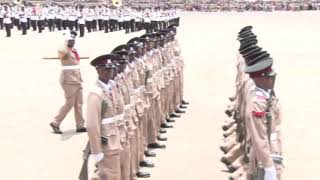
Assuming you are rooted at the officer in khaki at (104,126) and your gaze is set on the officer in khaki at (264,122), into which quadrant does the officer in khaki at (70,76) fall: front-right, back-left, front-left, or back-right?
back-left

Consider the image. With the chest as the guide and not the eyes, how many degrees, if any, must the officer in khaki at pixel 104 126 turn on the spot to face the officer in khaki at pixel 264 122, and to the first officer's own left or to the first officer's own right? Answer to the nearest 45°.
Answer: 0° — they already face them

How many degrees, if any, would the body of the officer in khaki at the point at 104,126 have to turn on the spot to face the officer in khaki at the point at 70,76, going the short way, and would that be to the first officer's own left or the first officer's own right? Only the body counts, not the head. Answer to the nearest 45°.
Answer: approximately 135° to the first officer's own left
